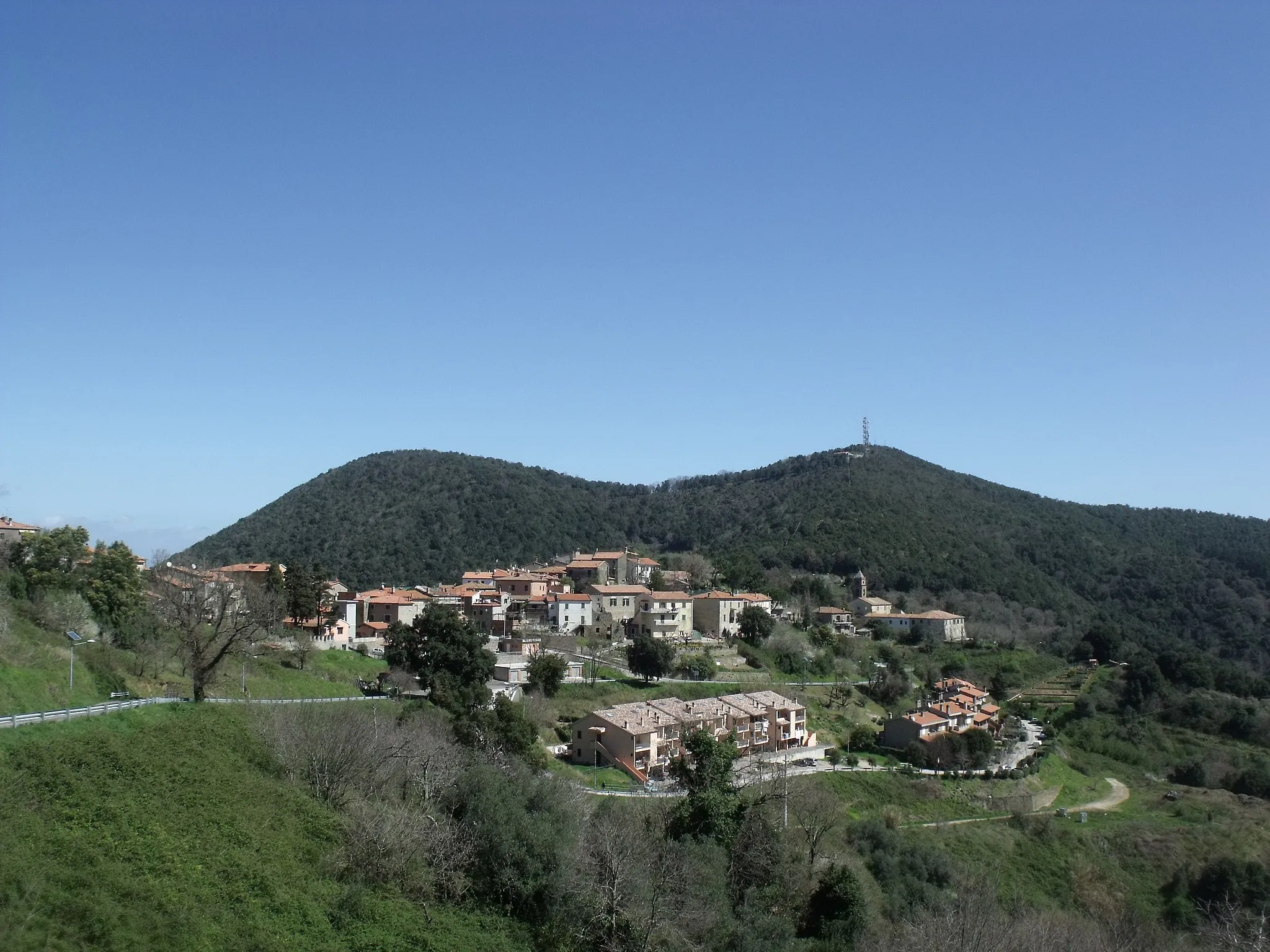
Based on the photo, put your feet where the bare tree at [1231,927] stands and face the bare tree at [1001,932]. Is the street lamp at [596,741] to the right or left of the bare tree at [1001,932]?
right

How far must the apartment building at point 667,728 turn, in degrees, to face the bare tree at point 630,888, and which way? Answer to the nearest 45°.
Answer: approximately 45° to its right

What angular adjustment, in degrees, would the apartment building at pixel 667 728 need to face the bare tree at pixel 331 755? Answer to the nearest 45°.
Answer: approximately 45° to its right

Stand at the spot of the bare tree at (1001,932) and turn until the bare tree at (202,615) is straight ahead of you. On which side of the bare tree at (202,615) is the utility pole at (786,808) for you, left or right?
right

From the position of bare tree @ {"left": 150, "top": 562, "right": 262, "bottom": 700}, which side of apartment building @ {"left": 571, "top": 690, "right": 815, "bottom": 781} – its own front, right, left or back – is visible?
right

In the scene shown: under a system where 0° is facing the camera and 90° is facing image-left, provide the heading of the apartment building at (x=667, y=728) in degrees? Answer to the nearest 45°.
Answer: approximately 315°

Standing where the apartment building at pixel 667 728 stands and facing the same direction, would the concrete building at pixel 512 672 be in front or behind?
behind
